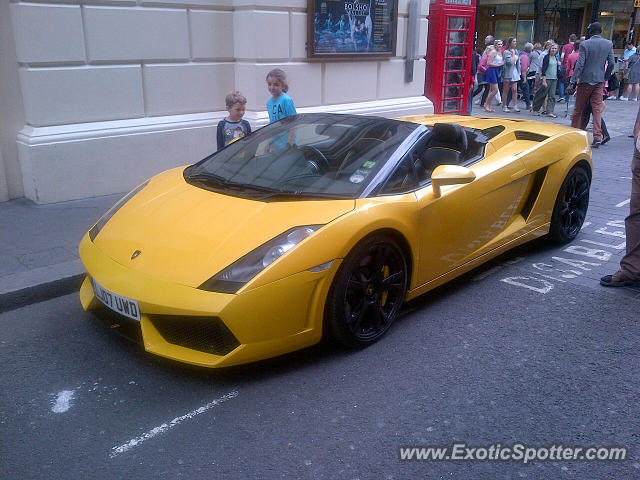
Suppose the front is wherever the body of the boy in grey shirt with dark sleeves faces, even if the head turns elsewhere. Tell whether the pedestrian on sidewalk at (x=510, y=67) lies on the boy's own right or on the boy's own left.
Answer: on the boy's own left

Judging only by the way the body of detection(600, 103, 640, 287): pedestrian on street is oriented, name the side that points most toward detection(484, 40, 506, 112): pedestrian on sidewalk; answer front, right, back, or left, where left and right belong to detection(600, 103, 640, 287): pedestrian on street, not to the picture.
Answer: right

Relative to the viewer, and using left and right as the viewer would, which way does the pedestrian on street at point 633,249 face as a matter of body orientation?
facing to the left of the viewer

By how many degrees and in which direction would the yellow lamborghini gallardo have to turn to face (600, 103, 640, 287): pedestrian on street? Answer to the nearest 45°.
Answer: approximately 180°

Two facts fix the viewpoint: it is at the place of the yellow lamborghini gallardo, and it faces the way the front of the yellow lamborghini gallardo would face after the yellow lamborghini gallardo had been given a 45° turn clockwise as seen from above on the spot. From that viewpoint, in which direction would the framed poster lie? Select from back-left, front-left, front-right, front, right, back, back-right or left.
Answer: right

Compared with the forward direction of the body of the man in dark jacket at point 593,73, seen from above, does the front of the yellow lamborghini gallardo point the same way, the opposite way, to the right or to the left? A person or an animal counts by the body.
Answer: the opposite way

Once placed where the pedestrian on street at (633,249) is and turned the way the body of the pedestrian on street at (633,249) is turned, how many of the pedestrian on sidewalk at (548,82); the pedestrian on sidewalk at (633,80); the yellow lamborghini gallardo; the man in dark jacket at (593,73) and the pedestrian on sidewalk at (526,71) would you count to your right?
4

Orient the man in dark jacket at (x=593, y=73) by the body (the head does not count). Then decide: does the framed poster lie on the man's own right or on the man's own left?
on the man's own left

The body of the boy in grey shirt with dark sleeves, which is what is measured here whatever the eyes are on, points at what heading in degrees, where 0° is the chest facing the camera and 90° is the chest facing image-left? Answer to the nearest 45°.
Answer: approximately 315°

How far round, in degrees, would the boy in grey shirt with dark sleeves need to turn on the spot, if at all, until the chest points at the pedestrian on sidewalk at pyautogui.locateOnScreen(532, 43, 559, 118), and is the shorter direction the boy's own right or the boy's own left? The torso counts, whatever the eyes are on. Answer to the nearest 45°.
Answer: approximately 90° to the boy's own left

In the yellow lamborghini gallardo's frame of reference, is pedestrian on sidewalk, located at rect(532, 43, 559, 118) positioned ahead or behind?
behind

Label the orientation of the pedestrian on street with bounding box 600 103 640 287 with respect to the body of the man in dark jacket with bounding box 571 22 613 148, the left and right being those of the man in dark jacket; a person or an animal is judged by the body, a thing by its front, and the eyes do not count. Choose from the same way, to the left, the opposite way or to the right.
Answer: to the left
